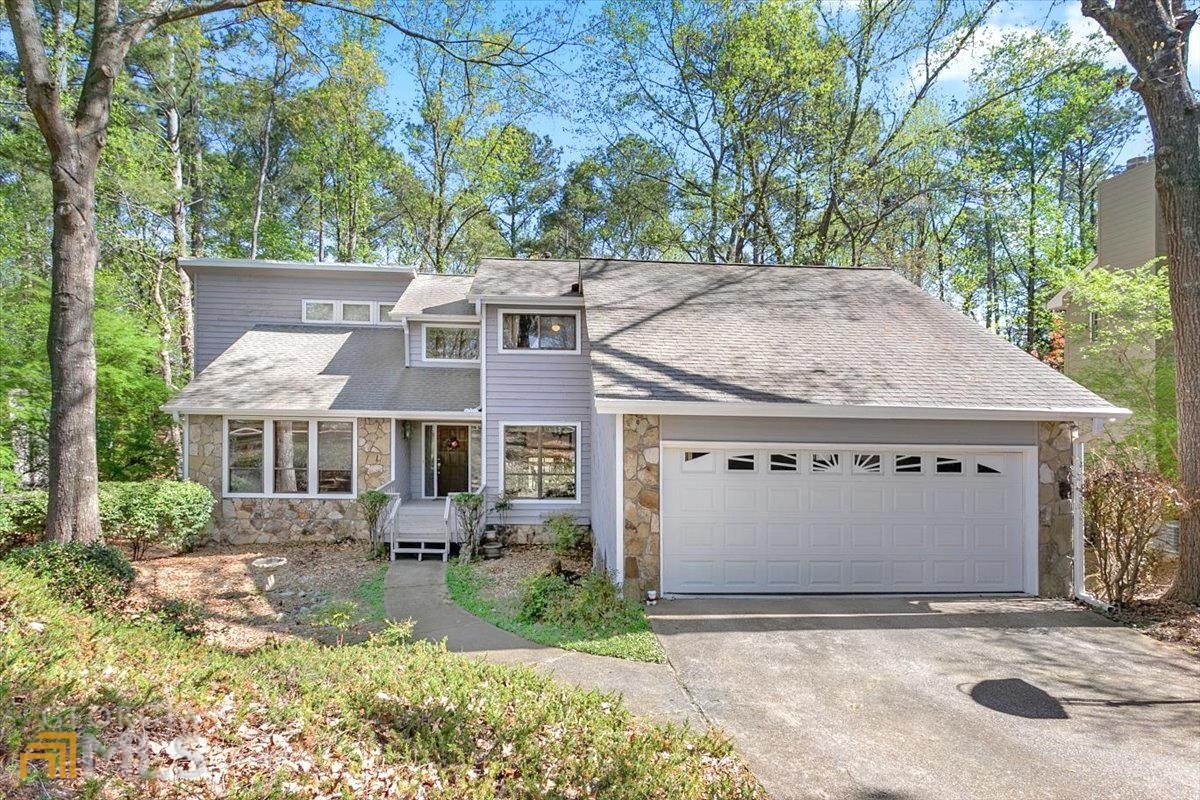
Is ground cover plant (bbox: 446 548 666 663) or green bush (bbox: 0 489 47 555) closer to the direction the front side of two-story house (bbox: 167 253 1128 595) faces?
the ground cover plant

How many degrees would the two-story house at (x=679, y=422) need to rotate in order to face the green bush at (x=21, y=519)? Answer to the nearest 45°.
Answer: approximately 90° to its right

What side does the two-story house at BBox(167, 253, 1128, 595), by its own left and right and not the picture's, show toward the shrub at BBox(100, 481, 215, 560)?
right

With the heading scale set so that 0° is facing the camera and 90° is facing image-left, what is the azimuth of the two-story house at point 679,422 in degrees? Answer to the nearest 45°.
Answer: approximately 0°

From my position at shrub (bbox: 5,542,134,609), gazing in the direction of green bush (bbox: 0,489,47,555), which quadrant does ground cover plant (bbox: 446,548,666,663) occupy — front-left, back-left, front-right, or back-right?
back-right

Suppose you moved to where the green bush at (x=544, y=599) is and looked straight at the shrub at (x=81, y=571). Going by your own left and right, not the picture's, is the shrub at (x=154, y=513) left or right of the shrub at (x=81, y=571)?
right

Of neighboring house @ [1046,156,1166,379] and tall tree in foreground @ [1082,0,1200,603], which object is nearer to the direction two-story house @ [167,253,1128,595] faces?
the tall tree in foreground

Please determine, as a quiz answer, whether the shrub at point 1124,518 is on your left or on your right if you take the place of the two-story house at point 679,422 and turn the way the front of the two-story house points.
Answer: on your left
